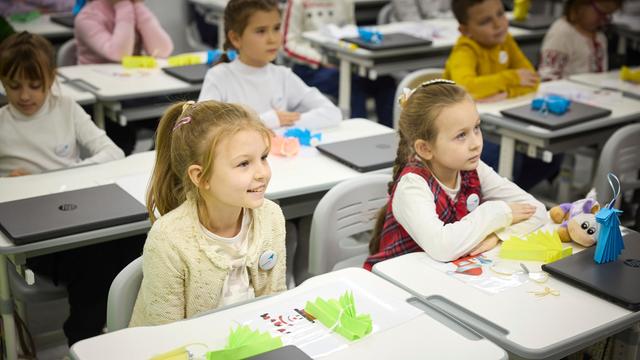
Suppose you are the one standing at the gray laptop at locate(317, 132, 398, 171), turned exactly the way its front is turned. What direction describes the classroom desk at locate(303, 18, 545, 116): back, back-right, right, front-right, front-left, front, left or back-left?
front-right

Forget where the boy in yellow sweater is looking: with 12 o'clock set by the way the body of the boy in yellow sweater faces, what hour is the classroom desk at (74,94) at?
The classroom desk is roughly at 4 o'clock from the boy in yellow sweater.

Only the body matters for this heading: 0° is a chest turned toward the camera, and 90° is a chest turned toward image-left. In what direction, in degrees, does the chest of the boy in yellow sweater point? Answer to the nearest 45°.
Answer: approximately 315°

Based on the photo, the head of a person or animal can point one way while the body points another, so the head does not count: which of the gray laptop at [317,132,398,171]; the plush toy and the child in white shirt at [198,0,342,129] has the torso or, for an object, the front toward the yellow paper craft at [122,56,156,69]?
the gray laptop

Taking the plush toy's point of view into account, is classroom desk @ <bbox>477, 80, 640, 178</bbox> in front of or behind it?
behind

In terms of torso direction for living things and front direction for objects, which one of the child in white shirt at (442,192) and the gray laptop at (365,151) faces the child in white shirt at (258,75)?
the gray laptop

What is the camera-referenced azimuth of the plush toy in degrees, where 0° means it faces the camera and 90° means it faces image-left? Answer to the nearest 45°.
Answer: approximately 315°

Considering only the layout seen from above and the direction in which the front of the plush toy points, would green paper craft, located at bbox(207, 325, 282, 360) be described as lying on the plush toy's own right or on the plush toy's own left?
on the plush toy's own right

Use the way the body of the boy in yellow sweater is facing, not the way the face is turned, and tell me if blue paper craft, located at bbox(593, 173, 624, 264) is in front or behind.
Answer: in front

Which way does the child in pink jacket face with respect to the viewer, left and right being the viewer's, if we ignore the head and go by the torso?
facing the viewer and to the right of the viewer

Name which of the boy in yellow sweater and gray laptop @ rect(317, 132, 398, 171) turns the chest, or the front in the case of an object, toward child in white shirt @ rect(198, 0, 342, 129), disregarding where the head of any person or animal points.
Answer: the gray laptop

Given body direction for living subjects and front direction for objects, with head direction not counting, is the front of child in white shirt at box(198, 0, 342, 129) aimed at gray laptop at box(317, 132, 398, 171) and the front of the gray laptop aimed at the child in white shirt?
yes

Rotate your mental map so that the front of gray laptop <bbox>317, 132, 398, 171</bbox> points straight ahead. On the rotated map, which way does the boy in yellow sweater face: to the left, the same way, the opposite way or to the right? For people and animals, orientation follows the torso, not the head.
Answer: the opposite way
